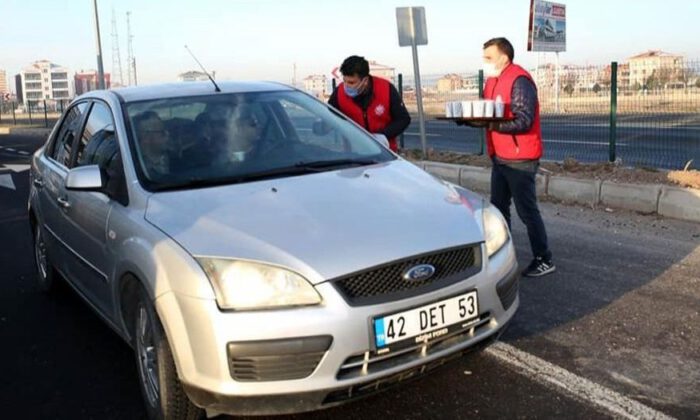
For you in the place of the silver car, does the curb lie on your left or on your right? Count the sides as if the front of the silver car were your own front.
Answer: on your left

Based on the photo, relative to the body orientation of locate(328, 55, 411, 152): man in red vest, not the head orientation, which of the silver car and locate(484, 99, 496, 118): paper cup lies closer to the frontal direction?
the silver car

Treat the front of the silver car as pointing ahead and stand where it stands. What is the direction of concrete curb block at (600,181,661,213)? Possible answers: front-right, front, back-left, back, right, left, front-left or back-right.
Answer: left

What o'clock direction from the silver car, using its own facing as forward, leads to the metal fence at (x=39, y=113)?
The metal fence is roughly at 7 o'clock from the silver car.

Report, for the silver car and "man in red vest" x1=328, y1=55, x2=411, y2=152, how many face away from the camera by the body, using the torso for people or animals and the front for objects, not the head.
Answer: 0

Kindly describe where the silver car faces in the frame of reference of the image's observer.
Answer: facing the viewer and to the right of the viewer

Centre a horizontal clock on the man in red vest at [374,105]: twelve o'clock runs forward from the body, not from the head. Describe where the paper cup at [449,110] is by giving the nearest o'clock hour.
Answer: The paper cup is roughly at 9 o'clock from the man in red vest.

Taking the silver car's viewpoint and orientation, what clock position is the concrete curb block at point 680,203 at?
The concrete curb block is roughly at 9 o'clock from the silver car.

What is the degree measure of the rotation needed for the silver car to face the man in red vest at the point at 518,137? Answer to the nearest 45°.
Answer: approximately 90° to its left

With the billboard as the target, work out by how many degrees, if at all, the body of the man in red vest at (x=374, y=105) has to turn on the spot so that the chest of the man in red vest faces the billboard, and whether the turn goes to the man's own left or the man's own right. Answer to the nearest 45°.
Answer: approximately 135° to the man's own right

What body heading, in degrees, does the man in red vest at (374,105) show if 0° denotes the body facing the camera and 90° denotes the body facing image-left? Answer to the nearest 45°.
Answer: approximately 45°

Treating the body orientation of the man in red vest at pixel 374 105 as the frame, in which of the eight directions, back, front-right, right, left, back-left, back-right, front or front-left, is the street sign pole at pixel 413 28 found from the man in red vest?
back-right

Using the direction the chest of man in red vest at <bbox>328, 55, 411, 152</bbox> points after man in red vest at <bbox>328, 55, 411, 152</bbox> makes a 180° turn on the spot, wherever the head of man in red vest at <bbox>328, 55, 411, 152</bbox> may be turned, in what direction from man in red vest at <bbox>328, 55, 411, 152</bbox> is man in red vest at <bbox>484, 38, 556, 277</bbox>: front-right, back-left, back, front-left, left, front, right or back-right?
right

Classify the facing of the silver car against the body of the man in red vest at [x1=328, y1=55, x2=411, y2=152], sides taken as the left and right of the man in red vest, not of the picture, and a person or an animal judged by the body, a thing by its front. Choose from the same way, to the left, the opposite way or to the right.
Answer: to the left
